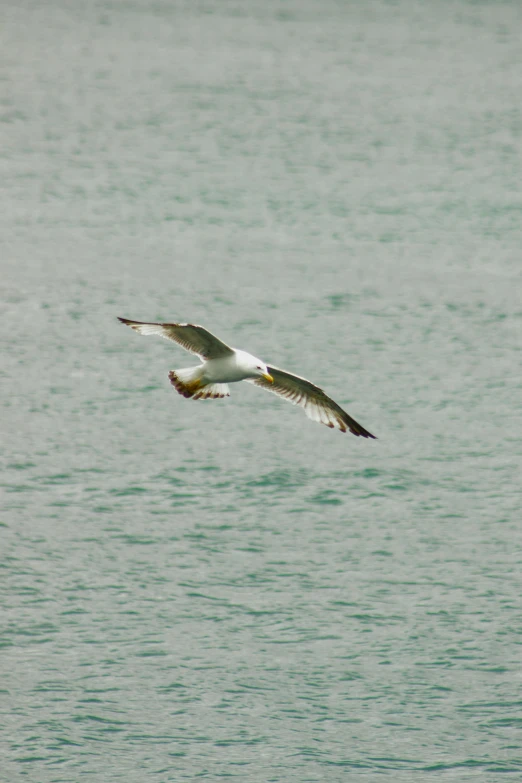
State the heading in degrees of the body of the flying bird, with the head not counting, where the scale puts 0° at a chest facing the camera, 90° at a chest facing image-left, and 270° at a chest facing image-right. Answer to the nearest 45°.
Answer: approximately 315°
